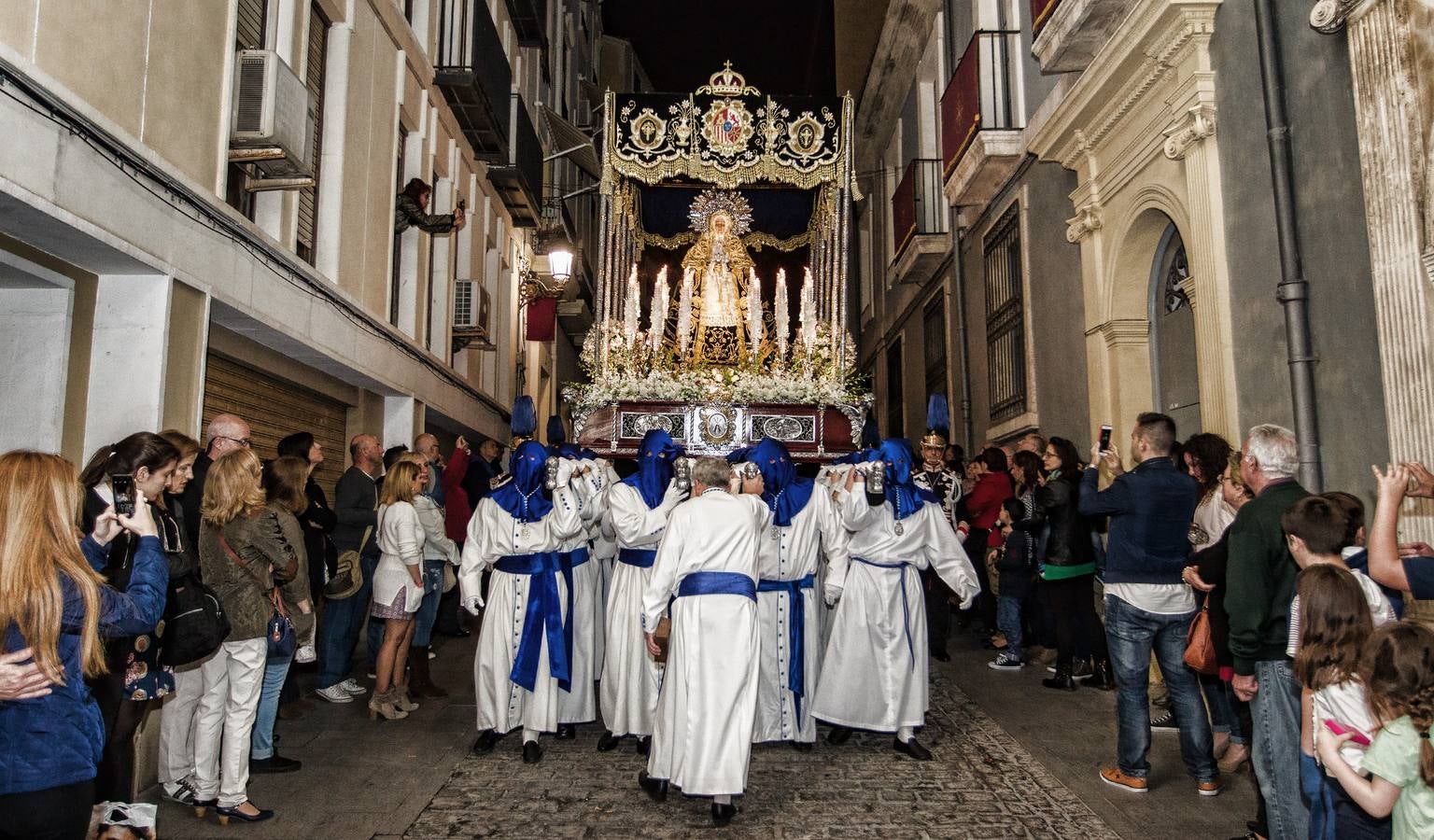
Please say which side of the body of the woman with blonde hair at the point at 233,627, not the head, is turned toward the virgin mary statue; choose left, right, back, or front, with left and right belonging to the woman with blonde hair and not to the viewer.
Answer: front

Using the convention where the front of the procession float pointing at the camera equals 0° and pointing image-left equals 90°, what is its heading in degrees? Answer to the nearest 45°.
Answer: approximately 0°

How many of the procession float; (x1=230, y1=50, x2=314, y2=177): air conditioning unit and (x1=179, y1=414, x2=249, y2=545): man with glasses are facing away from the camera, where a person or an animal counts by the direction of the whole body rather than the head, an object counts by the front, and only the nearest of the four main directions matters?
0

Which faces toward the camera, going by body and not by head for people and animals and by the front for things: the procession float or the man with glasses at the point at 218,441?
the procession float

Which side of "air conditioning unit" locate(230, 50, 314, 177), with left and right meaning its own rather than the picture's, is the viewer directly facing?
right

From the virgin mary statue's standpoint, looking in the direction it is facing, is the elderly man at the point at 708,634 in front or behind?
in front

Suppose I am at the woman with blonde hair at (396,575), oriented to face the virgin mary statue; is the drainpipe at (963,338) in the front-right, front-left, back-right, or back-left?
front-right

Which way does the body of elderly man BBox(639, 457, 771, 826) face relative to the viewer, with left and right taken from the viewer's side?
facing away from the viewer

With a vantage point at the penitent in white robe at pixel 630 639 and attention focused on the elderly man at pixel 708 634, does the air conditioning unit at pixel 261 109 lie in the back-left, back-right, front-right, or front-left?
back-right

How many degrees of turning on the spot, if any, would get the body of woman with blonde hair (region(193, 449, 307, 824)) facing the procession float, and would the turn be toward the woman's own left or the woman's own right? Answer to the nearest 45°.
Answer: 0° — they already face it

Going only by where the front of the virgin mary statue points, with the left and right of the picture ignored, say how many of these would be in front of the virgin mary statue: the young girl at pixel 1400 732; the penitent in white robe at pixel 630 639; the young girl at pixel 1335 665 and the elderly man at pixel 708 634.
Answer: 4

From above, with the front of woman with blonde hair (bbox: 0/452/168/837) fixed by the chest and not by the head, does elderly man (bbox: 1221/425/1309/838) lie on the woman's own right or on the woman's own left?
on the woman's own right

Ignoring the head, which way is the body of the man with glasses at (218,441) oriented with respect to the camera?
to the viewer's right

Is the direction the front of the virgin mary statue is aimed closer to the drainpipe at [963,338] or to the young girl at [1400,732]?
the young girl

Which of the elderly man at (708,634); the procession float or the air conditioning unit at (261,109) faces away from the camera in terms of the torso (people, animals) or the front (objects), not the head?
the elderly man

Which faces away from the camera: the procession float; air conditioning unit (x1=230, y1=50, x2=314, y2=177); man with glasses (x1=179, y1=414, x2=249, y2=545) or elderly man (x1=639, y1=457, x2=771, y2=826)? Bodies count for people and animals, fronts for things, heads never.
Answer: the elderly man

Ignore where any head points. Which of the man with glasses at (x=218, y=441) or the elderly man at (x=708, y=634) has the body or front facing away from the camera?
the elderly man

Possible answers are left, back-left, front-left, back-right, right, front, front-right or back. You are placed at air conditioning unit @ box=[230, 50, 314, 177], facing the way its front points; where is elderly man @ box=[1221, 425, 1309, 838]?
front-right
